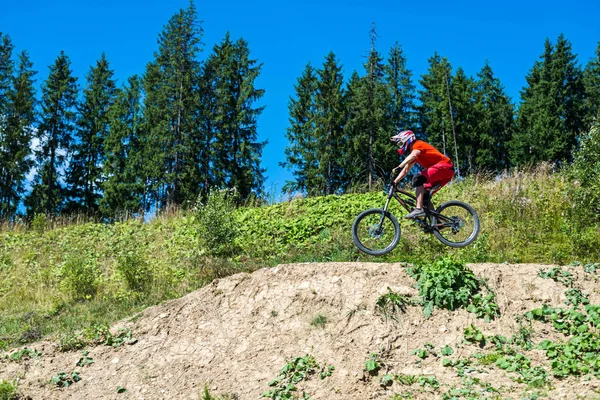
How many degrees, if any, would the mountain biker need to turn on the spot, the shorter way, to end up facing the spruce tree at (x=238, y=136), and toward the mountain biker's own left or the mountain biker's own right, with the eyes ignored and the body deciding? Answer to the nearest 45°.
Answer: approximately 45° to the mountain biker's own right

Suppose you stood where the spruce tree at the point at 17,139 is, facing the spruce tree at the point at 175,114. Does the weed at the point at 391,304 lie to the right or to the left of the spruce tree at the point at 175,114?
right

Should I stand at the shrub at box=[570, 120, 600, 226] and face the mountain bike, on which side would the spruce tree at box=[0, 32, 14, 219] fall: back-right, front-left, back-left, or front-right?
front-right

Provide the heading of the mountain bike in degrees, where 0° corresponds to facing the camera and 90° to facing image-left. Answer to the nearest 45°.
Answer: approximately 90°

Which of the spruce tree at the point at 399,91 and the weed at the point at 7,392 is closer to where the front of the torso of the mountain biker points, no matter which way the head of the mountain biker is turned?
the weed

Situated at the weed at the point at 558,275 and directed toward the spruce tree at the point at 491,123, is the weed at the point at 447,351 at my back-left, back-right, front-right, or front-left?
back-left

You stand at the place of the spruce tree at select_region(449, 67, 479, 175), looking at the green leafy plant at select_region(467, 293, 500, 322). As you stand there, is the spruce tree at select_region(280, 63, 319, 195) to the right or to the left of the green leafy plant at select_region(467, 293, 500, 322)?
right

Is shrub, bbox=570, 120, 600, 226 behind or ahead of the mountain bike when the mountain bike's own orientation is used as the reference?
behind

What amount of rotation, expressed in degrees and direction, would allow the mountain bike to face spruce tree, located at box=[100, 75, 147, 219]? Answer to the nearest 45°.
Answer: approximately 45° to its right

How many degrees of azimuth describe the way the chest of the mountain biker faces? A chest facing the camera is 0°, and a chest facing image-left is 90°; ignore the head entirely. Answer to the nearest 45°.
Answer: approximately 90°
